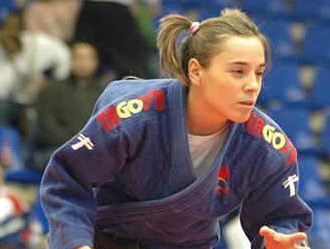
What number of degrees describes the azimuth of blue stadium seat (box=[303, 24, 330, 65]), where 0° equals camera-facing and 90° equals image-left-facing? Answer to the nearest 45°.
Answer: approximately 0°

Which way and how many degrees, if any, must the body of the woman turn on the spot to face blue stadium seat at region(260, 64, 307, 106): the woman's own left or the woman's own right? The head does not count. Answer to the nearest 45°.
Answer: approximately 135° to the woman's own left

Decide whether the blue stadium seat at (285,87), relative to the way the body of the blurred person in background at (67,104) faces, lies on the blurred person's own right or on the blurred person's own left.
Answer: on the blurred person's own left

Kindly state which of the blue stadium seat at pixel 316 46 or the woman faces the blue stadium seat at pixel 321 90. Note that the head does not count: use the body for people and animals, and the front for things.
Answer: the blue stadium seat at pixel 316 46

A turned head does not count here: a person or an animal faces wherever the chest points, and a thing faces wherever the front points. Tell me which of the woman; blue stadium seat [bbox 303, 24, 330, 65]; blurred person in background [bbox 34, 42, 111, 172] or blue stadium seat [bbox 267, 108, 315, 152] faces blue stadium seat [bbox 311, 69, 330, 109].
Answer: blue stadium seat [bbox 303, 24, 330, 65]

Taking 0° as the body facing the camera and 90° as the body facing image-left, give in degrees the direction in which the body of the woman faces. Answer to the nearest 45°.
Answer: approximately 315°

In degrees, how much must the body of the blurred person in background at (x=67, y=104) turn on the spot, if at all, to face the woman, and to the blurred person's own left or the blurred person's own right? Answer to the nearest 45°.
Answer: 0° — they already face them
